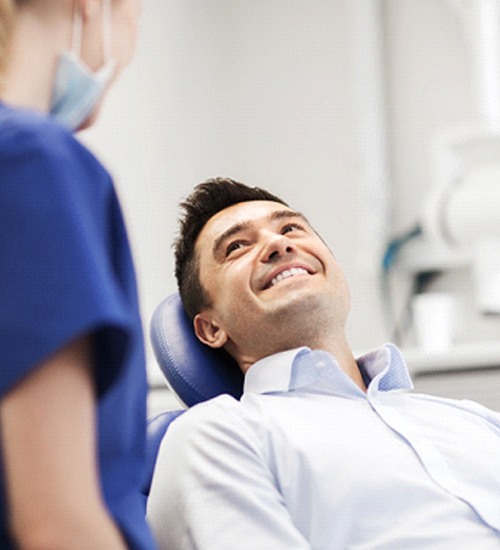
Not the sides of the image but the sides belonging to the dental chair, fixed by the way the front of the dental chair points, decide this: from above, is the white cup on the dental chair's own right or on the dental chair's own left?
on the dental chair's own left

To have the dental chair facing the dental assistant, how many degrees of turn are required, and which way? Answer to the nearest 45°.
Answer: approximately 45° to its right

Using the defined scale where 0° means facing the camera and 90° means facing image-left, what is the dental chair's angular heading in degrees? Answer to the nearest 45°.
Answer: approximately 315°

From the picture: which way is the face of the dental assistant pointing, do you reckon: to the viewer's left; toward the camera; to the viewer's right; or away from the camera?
to the viewer's right
